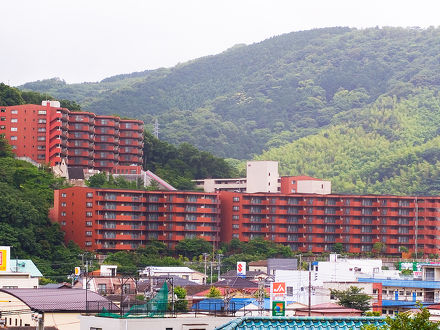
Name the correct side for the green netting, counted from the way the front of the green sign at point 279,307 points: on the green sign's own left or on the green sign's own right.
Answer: on the green sign's own right

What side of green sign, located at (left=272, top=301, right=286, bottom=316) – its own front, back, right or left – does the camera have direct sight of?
front
